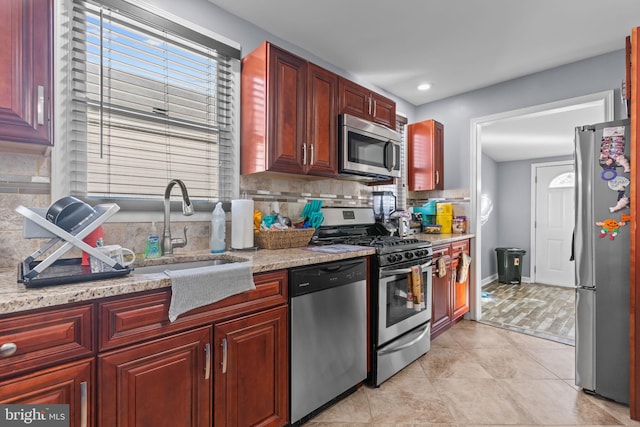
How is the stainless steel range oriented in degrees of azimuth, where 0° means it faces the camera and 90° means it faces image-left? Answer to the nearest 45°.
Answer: approximately 315°

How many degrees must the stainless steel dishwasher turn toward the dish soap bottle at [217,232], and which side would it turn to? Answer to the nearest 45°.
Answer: approximately 135° to its right

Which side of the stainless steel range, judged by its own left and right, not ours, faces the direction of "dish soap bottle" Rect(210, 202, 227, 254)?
right

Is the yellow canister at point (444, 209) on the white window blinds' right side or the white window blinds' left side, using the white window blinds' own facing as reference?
on its left

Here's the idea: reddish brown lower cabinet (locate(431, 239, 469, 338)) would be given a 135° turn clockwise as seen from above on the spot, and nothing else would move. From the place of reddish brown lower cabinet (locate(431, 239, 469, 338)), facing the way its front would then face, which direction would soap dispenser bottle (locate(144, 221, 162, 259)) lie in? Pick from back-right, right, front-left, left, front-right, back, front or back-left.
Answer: front-left

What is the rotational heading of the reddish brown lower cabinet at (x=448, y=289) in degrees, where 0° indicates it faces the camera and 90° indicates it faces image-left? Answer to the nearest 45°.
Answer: approximately 315°

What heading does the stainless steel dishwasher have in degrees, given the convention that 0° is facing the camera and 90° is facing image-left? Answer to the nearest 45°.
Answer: approximately 315°

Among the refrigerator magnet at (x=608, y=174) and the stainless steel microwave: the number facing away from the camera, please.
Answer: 0

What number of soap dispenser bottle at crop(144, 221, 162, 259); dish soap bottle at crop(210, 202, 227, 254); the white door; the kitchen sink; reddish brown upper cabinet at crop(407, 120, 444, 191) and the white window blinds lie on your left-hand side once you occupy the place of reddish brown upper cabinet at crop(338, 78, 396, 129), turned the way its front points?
2
